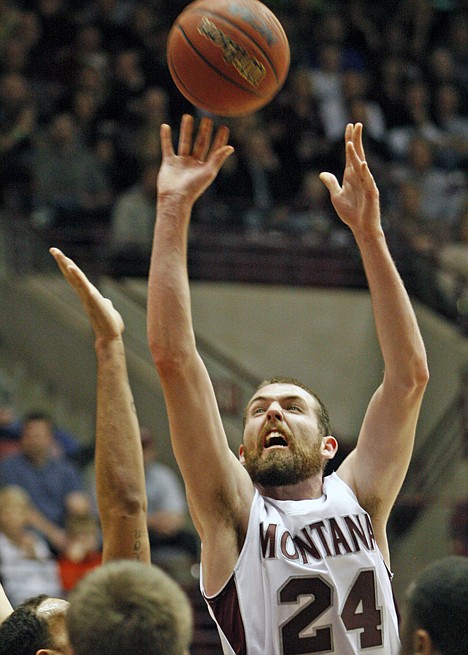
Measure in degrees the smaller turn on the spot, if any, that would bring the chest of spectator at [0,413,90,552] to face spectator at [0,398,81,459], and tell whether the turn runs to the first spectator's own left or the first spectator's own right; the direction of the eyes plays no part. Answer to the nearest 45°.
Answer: approximately 180°

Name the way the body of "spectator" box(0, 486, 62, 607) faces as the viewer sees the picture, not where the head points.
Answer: toward the camera

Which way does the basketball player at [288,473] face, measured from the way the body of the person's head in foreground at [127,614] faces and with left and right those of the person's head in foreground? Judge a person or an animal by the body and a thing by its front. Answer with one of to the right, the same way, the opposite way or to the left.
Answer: the opposite way

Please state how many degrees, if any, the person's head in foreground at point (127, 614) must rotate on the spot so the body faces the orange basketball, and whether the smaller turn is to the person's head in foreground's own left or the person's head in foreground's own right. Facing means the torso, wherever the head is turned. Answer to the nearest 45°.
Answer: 0° — they already face it

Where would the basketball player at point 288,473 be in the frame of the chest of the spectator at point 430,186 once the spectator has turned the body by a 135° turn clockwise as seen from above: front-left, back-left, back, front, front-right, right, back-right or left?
back

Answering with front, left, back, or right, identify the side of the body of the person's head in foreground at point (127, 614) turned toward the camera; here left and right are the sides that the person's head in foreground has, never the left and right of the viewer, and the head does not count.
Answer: back

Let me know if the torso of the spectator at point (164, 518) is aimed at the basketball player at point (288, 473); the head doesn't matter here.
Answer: yes

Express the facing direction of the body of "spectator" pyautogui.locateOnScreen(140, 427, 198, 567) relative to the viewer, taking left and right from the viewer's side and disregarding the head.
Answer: facing the viewer

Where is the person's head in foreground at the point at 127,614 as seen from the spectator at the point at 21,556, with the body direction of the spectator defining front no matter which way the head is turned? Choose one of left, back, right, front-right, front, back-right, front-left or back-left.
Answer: front

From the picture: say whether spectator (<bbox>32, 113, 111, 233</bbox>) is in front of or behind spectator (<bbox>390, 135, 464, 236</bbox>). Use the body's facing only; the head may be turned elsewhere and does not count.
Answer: in front
